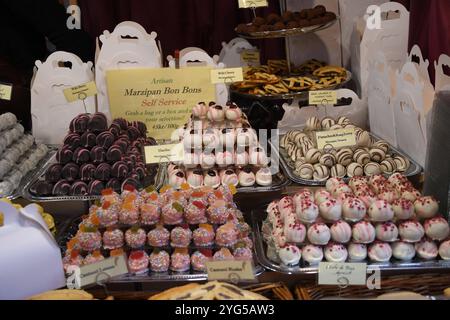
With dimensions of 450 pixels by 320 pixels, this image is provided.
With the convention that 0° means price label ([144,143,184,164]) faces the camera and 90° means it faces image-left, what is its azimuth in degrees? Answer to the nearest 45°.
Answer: approximately 0°

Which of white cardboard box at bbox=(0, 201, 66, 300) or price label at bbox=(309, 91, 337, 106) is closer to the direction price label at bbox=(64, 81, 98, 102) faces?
the white cardboard box

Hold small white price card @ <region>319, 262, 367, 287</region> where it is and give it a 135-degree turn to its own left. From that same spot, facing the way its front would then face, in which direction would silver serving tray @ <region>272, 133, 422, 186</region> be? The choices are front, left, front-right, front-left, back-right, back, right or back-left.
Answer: front-left

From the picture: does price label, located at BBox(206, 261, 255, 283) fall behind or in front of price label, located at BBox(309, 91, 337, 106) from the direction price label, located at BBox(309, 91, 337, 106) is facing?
in front

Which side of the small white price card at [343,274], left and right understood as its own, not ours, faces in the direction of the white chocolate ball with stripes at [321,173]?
back

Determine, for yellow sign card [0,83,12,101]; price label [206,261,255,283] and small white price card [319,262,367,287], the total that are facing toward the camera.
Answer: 3

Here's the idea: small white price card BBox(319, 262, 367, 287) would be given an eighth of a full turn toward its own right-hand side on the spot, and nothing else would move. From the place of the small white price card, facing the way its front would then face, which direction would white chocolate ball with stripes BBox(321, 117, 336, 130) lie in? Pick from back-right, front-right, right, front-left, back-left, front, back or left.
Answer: back-right
